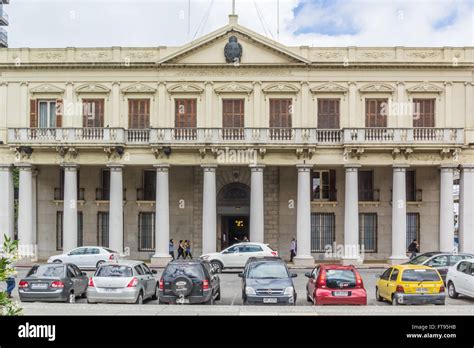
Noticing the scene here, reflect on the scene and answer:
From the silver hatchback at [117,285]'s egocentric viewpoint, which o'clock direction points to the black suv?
The black suv is roughly at 2 o'clock from the silver hatchback.

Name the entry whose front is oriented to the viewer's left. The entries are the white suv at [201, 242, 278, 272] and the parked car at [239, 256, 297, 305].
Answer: the white suv

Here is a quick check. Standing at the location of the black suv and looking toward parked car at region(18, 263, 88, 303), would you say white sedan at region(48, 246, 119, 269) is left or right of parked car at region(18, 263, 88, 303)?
right

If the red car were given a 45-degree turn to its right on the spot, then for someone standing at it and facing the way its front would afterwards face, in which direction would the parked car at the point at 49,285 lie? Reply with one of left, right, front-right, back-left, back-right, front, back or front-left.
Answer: back-left

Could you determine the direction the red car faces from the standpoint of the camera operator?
facing away from the viewer

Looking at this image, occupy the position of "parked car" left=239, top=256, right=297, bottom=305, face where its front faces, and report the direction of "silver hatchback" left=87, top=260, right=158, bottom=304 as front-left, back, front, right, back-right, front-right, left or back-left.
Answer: right

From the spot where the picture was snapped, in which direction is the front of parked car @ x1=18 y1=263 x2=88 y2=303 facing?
facing away from the viewer and to the right of the viewer

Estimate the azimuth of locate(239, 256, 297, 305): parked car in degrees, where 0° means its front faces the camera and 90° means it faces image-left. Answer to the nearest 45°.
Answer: approximately 0°

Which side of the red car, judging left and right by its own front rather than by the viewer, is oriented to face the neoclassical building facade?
front

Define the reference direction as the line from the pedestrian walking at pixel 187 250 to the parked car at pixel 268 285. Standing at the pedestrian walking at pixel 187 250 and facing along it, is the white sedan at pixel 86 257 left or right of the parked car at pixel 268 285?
right

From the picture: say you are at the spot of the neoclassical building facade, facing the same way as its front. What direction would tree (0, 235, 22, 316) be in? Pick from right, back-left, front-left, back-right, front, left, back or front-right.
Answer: front

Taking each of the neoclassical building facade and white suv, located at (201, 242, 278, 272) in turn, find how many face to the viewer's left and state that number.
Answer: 1

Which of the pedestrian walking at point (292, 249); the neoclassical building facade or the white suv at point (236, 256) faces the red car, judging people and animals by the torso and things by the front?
the neoclassical building facade

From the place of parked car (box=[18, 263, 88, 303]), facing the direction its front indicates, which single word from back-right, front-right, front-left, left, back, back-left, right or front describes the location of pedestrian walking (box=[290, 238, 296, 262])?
front

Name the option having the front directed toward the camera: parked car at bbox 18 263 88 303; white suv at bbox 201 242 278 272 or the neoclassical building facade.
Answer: the neoclassical building facade
